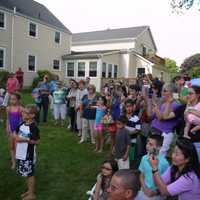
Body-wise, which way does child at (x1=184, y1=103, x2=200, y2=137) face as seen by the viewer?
to the viewer's left

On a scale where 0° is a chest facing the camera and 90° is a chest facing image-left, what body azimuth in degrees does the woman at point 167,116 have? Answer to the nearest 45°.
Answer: approximately 45°

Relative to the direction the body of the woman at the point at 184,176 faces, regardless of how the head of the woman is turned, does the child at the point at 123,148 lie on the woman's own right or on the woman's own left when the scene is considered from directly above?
on the woman's own right

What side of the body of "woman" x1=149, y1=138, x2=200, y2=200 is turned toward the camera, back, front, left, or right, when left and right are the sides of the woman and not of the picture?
left
